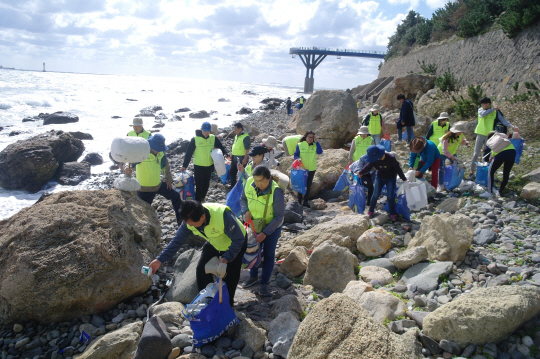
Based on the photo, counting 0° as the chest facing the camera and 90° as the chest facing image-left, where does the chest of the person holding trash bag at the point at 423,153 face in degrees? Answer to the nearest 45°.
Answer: approximately 45°

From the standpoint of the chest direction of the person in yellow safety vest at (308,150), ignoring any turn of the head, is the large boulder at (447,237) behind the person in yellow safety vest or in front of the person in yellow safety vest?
in front

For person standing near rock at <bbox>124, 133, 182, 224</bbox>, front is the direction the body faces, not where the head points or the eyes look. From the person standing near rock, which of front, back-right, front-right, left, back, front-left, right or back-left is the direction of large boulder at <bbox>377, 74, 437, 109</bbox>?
left

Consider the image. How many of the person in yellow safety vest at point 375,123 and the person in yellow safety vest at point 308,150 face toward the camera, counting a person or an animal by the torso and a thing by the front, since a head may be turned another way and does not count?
2

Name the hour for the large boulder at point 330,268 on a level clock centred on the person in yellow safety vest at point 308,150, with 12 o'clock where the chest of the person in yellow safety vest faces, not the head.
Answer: The large boulder is roughly at 12 o'clock from the person in yellow safety vest.

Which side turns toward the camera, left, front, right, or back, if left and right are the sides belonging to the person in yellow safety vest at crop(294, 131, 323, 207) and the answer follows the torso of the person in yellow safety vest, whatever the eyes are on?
front

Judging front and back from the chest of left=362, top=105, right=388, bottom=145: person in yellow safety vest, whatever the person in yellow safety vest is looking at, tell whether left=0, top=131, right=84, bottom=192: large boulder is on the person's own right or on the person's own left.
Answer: on the person's own right

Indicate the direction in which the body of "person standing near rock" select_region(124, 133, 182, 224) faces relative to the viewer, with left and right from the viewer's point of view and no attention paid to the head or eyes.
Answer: facing the viewer and to the right of the viewer

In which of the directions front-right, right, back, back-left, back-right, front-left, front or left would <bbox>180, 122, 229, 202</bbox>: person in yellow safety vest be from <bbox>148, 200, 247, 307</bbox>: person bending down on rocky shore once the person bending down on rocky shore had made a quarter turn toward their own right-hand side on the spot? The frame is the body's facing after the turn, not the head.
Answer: front-right

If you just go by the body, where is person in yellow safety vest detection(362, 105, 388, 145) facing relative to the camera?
toward the camera
